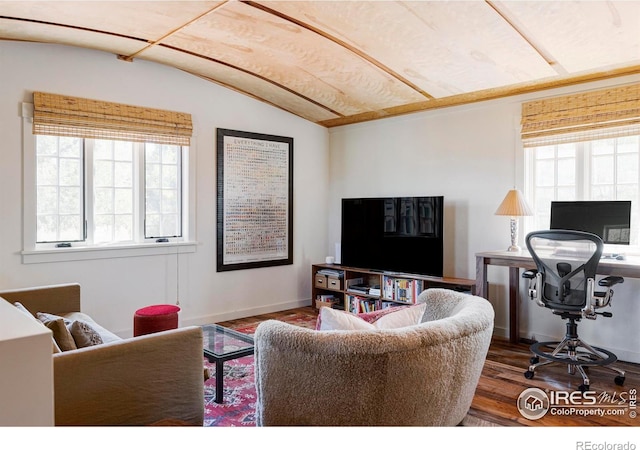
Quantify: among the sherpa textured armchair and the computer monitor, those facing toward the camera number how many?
1

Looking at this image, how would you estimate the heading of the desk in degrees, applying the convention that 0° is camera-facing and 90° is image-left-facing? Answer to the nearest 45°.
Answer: approximately 0°

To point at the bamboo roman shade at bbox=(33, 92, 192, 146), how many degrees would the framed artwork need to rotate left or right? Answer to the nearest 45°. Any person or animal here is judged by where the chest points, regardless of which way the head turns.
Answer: approximately 90° to its right

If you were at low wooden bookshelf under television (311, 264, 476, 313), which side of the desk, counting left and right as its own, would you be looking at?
right

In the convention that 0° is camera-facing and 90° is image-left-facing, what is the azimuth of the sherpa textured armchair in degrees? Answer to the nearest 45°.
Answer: approximately 135°

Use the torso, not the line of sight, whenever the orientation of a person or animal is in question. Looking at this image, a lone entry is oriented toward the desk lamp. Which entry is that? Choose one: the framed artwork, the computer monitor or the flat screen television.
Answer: the framed artwork

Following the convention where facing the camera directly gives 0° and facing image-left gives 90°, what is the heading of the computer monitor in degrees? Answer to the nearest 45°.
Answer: approximately 0°

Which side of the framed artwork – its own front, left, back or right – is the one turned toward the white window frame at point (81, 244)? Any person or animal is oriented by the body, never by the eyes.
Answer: right
